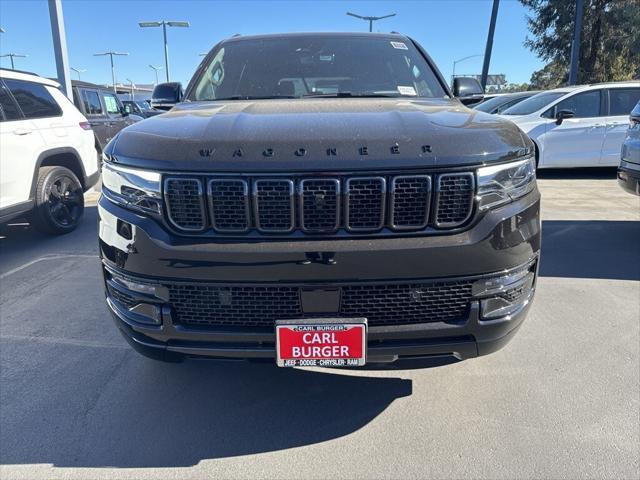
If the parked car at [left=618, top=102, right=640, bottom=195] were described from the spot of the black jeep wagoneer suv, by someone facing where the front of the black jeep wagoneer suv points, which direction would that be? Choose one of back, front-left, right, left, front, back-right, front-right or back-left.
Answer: back-left

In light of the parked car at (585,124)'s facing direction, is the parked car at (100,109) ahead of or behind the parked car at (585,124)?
ahead

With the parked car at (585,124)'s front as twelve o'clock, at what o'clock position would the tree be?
The tree is roughly at 3 o'clock from the parked car.

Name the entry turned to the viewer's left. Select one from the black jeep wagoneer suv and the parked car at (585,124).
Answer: the parked car

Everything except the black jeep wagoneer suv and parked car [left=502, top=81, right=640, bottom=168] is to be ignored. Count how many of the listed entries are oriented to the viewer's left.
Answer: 1

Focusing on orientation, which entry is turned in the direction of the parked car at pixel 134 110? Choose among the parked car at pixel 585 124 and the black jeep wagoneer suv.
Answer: the parked car at pixel 585 124

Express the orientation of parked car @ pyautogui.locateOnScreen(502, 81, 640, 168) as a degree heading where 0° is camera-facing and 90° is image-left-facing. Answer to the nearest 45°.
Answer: approximately 90°

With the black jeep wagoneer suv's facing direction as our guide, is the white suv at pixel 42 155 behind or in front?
behind

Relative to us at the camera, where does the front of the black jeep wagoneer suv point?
facing the viewer

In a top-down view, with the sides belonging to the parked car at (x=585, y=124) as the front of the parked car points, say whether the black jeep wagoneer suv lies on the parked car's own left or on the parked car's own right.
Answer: on the parked car's own left

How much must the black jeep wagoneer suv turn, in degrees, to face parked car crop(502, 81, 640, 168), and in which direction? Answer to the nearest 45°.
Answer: approximately 135° to its left
